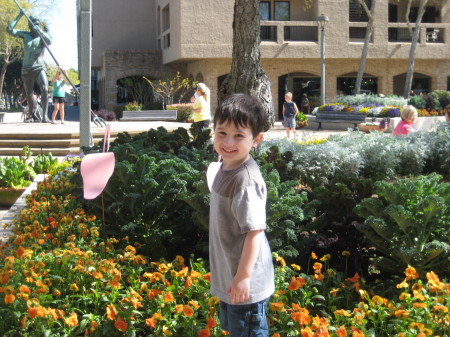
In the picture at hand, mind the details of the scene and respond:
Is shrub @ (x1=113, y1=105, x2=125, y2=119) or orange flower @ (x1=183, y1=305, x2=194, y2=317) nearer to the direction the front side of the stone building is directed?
the orange flower

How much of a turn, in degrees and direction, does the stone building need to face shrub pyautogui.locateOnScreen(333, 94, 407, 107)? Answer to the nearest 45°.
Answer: approximately 45° to its left

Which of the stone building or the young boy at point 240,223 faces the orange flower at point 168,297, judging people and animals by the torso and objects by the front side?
the stone building

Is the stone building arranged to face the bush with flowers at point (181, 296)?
yes

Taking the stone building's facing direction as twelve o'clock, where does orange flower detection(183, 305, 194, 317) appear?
The orange flower is roughly at 12 o'clock from the stone building.

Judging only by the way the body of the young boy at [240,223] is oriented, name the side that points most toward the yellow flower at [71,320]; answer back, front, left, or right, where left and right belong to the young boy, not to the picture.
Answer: front

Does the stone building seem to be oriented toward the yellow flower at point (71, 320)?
yes

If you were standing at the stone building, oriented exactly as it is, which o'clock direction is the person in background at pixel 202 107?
The person in background is roughly at 12 o'clock from the stone building.

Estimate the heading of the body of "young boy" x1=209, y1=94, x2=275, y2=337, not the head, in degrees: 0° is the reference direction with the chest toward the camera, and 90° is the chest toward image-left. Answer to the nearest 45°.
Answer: approximately 45°
